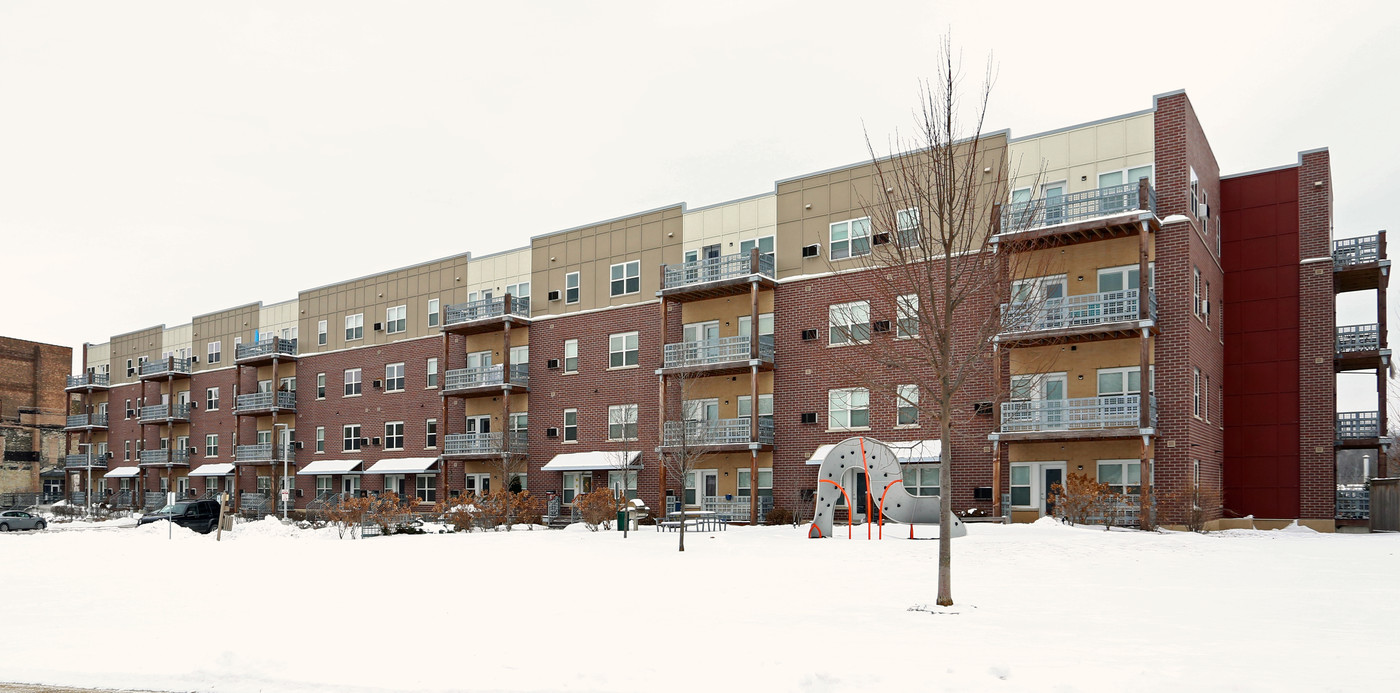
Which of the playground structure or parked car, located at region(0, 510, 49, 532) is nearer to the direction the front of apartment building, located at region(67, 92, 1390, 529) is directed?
the playground structure

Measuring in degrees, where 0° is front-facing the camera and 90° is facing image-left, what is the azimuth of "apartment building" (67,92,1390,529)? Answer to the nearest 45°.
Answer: approximately 45°

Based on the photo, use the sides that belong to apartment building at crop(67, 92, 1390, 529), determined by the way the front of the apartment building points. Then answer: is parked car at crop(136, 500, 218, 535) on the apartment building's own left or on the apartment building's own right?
on the apartment building's own right
